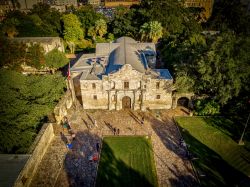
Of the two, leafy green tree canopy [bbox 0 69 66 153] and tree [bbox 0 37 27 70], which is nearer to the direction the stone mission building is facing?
the leafy green tree canopy

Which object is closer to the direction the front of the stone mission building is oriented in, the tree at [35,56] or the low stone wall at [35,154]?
the low stone wall

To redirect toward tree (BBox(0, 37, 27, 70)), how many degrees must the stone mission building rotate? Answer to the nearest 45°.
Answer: approximately 90° to its right

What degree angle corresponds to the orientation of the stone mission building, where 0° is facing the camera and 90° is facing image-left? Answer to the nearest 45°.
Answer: approximately 0°

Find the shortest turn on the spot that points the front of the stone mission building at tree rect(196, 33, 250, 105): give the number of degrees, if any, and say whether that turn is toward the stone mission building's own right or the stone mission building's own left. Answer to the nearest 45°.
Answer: approximately 90° to the stone mission building's own left

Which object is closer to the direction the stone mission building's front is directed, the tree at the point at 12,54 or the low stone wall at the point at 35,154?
the low stone wall

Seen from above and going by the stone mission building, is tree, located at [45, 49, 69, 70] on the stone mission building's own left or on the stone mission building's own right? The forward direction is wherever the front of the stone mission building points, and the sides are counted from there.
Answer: on the stone mission building's own right

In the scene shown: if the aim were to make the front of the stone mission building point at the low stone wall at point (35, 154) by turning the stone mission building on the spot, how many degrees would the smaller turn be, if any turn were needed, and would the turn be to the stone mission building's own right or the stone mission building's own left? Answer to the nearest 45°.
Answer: approximately 45° to the stone mission building's own right

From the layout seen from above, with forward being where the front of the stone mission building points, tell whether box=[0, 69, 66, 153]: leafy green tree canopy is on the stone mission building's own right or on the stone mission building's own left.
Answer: on the stone mission building's own right

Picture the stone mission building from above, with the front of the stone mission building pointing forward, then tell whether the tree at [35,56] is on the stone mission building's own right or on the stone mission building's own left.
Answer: on the stone mission building's own right
